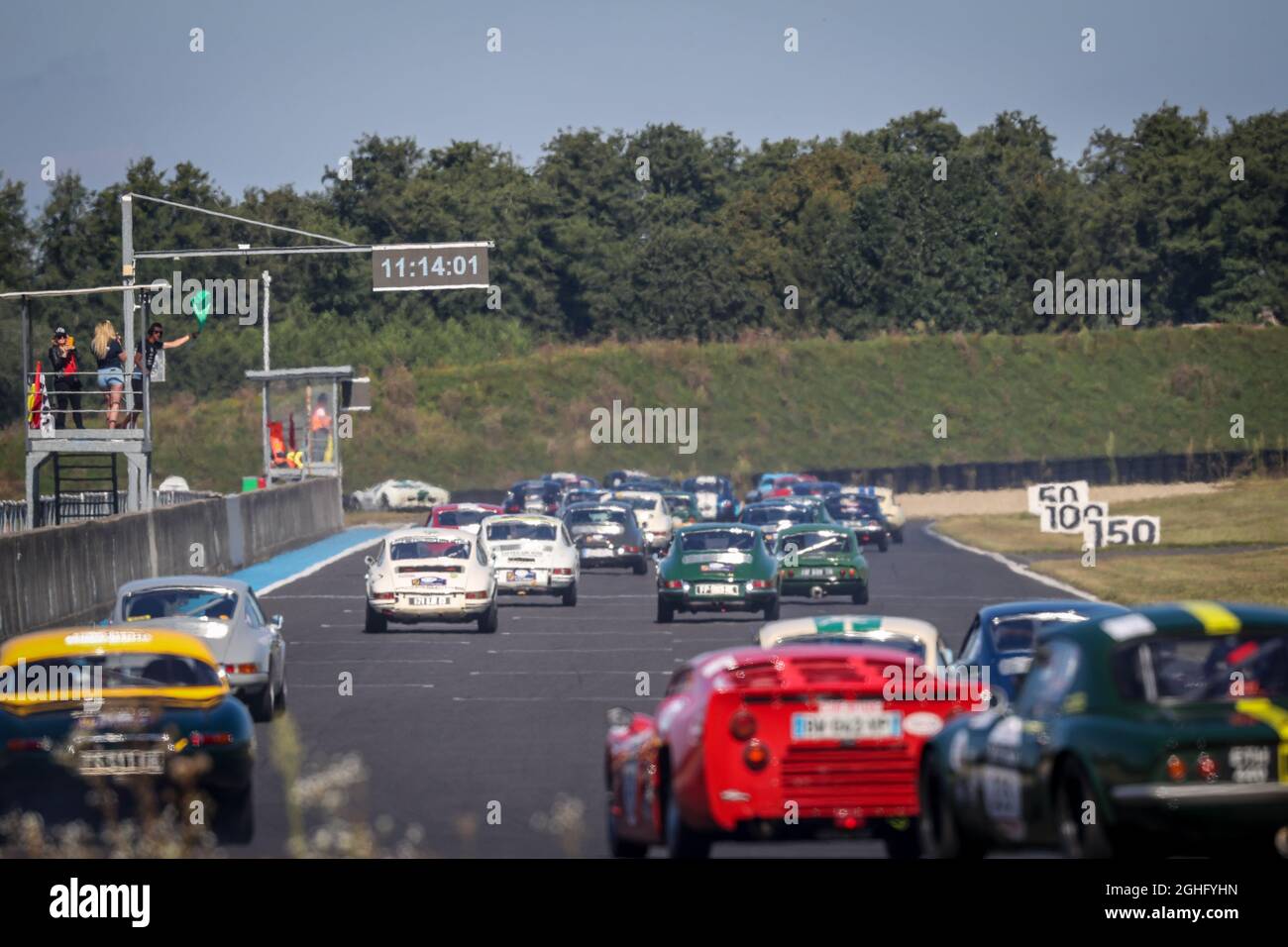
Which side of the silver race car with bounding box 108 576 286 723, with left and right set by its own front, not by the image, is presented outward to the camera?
back

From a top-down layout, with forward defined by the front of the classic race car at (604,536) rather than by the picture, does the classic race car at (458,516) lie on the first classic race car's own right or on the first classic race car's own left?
on the first classic race car's own left

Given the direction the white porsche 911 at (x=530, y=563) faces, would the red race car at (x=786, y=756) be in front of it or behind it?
behind

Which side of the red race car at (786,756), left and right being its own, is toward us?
back

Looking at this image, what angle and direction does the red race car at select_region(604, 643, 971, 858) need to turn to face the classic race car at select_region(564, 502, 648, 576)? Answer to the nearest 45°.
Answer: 0° — it already faces it

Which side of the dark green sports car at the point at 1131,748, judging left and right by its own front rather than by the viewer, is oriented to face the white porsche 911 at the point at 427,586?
front

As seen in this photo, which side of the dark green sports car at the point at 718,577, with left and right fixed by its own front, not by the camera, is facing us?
back

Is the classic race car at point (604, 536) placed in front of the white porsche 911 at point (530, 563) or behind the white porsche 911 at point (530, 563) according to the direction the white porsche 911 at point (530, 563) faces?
in front

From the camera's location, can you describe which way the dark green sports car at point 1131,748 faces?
facing away from the viewer and to the left of the viewer

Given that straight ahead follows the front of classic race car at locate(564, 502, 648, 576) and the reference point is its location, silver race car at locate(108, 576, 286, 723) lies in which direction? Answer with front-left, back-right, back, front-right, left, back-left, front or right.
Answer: back

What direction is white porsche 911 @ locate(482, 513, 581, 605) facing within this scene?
away from the camera

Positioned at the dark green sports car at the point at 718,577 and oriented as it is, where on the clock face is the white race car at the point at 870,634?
The white race car is roughly at 6 o'clock from the dark green sports car.

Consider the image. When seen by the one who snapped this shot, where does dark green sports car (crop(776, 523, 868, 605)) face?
facing away from the viewer

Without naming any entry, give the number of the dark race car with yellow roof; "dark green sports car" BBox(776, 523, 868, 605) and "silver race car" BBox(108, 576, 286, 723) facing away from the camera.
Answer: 3

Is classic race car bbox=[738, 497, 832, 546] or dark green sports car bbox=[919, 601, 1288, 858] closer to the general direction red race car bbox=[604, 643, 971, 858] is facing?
the classic race car

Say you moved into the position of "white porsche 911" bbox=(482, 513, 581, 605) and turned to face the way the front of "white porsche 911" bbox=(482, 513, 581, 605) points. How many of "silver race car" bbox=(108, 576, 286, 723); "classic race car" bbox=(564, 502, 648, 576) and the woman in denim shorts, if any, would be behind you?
1

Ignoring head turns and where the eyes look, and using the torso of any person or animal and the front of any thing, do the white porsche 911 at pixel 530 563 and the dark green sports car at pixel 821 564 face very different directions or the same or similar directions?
same or similar directions

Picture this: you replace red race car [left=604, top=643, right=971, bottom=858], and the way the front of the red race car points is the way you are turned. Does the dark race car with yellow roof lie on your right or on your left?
on your left
